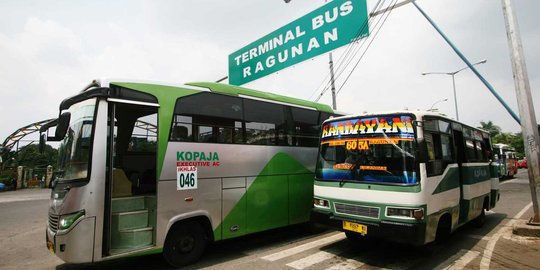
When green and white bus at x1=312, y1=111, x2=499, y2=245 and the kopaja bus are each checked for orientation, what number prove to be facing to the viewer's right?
0

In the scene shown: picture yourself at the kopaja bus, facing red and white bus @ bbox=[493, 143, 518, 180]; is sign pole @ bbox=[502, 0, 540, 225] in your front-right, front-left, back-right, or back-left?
front-right

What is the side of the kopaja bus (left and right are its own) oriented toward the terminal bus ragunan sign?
back

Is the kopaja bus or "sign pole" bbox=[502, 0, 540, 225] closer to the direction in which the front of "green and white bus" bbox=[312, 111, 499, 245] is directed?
the kopaja bus

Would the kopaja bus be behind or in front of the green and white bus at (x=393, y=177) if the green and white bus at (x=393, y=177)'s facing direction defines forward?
in front

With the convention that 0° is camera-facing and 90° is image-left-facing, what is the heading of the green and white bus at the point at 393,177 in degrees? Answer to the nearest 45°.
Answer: approximately 45°

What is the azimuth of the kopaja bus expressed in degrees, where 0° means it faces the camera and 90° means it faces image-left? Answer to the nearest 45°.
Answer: approximately 45°

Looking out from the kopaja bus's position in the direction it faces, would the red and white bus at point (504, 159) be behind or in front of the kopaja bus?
behind

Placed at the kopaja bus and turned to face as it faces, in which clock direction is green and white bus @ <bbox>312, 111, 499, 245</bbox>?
The green and white bus is roughly at 8 o'clock from the kopaja bus.
